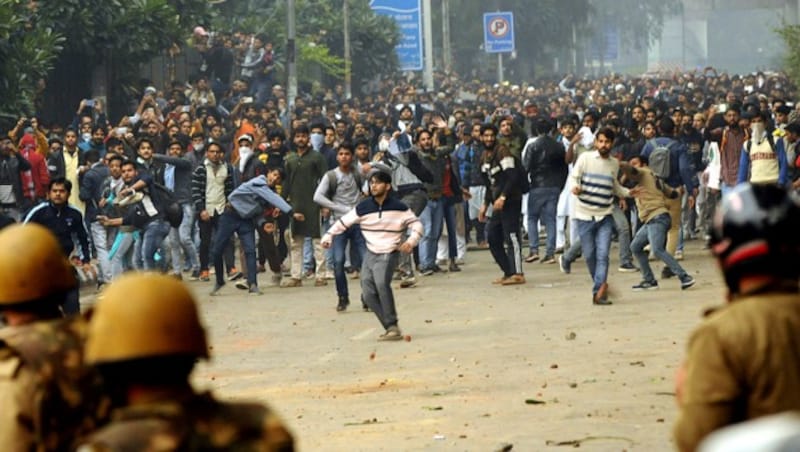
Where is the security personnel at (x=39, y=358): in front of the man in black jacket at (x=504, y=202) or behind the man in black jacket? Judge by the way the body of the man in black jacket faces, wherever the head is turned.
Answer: in front

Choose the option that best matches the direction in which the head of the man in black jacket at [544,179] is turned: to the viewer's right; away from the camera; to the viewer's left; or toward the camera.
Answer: away from the camera

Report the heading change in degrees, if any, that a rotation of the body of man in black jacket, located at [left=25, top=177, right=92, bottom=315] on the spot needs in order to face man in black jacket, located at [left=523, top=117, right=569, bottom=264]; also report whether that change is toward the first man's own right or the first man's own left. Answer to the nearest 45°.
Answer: approximately 135° to the first man's own left

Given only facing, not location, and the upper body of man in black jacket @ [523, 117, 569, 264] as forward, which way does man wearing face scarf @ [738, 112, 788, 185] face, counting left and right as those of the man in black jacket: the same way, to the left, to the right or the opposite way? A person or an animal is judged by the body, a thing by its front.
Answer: the opposite way

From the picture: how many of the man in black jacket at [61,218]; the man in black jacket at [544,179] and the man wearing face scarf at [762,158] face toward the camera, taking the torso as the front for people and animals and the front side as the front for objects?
2

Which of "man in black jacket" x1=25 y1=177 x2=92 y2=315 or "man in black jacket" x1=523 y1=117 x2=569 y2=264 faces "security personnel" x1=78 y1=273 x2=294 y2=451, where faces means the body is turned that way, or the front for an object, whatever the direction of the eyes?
"man in black jacket" x1=25 y1=177 x2=92 y2=315

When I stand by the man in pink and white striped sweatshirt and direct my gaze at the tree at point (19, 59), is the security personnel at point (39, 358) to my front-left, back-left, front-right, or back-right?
back-left

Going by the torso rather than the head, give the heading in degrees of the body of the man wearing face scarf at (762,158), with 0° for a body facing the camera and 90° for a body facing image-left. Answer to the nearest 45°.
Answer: approximately 0°

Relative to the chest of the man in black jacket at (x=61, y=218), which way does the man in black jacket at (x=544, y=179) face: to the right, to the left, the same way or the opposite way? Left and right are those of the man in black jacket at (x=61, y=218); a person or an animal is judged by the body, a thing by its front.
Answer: the opposite way

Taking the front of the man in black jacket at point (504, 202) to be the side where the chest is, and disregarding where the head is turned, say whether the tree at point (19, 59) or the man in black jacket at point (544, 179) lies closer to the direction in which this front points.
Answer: the tree

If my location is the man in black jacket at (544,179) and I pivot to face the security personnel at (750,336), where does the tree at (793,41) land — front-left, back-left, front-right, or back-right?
back-left

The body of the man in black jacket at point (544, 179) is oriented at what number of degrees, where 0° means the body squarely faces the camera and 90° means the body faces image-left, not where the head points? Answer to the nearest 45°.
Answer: approximately 180°

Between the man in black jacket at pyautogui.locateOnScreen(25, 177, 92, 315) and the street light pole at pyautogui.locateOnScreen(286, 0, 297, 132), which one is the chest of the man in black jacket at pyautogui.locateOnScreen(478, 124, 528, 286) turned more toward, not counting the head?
the man in black jacket
